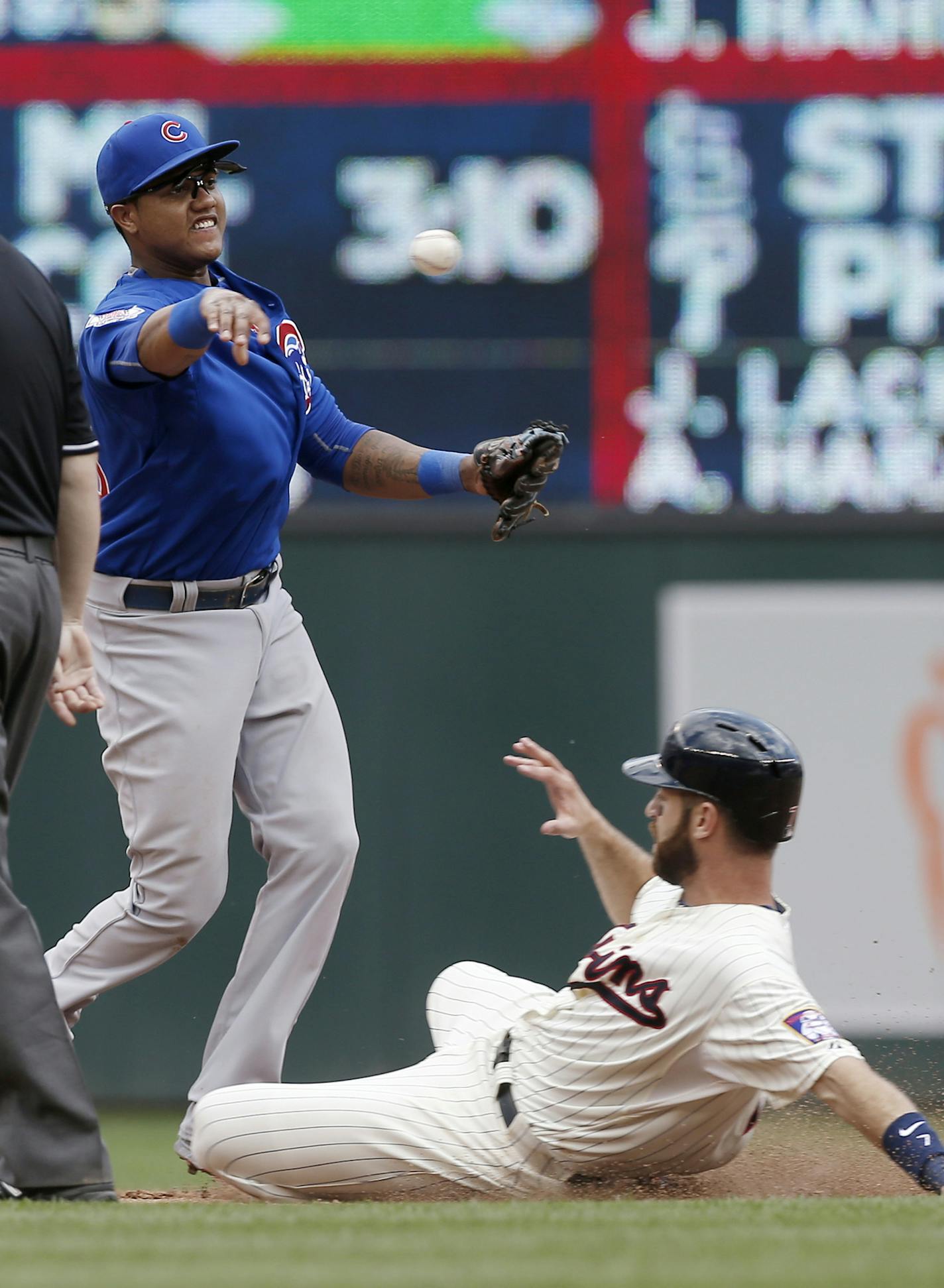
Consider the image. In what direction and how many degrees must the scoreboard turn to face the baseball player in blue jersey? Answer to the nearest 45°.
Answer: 0° — it already faces them

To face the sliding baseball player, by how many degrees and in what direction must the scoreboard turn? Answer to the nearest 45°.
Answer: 0° — it already faces them

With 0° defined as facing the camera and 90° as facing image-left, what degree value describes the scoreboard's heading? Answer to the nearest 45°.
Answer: approximately 0°

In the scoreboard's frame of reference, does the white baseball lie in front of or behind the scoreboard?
in front

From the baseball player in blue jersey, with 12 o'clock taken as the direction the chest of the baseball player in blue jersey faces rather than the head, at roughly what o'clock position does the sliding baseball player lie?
The sliding baseball player is roughly at 12 o'clock from the baseball player in blue jersey.

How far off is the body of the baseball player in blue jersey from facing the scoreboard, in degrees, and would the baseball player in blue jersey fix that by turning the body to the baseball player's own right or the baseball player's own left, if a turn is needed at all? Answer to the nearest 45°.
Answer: approximately 135° to the baseball player's own left

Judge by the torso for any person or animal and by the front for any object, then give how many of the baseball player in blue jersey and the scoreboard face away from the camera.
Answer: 0

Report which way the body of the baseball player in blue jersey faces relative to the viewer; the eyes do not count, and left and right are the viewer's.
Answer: facing the viewer and to the right of the viewer
